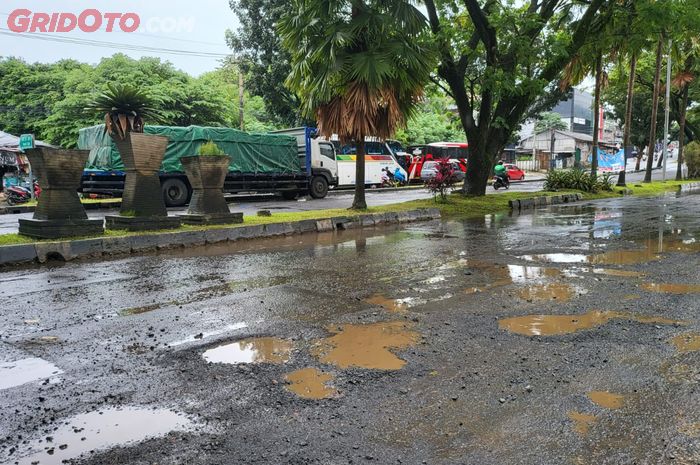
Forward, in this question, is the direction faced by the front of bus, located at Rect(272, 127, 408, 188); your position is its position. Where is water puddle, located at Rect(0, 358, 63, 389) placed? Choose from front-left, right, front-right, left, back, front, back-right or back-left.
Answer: back-right

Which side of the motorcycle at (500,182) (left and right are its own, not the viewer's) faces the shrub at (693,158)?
front

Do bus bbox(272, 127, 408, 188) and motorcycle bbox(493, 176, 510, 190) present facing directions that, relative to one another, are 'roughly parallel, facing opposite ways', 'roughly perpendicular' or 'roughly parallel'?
roughly parallel

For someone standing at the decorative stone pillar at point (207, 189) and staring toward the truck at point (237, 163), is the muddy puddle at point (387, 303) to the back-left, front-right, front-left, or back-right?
back-right

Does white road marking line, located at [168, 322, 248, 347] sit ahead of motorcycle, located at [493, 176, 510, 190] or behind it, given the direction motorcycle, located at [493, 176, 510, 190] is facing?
behind

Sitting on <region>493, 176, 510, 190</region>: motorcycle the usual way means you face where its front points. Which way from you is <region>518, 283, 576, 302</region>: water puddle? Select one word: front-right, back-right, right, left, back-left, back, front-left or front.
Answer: back-right

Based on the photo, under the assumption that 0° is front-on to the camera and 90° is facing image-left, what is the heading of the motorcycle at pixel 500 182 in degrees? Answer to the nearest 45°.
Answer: approximately 225°

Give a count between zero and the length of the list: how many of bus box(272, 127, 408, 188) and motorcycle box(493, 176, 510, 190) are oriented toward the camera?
0
